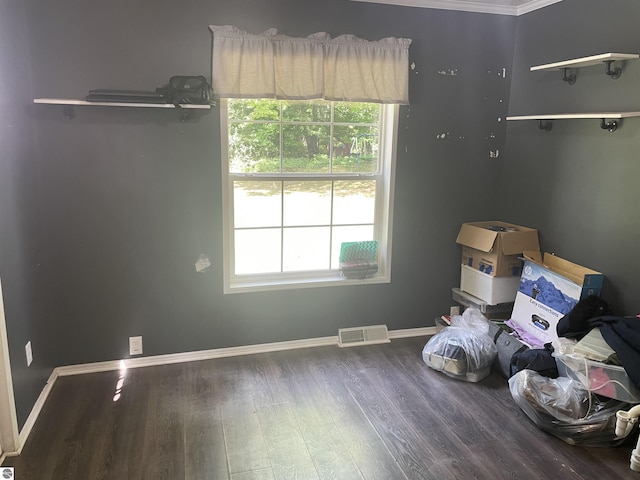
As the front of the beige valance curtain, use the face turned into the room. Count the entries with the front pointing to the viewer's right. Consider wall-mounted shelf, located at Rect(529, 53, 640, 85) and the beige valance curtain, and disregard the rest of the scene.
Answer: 0

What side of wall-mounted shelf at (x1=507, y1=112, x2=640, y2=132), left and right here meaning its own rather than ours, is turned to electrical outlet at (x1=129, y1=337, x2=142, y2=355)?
front

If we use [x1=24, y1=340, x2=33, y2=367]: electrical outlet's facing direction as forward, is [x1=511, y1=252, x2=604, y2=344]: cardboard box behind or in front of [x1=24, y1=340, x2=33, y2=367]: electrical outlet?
in front

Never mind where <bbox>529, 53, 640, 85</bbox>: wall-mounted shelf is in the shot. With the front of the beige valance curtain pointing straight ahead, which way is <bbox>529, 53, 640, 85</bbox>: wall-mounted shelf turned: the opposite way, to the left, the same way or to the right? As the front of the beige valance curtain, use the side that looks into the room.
to the right

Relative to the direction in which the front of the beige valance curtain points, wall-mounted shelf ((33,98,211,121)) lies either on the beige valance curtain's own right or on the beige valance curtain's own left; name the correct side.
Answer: on the beige valance curtain's own right

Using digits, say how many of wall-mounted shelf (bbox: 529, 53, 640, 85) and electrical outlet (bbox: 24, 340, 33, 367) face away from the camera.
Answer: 0

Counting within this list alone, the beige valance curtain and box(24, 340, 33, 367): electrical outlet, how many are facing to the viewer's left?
0

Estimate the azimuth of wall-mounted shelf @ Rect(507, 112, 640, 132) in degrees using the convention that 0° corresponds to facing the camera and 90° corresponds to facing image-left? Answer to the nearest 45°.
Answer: approximately 45°

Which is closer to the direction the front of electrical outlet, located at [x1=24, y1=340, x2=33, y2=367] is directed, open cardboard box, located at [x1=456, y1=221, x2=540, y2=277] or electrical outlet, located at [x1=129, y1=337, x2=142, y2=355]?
the open cardboard box
